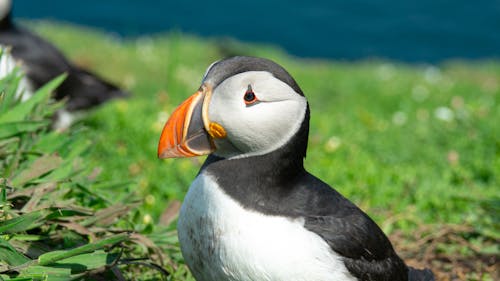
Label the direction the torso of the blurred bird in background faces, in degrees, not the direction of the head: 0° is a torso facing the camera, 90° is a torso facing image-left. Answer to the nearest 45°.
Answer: approximately 90°

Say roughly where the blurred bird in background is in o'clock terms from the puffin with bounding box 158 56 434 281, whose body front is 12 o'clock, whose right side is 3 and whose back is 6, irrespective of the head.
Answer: The blurred bird in background is roughly at 2 o'clock from the puffin.

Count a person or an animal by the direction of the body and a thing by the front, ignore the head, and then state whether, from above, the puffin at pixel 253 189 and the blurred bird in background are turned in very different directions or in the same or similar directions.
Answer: same or similar directions

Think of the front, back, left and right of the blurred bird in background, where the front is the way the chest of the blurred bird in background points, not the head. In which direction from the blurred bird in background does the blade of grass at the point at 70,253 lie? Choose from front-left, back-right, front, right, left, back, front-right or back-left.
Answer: left

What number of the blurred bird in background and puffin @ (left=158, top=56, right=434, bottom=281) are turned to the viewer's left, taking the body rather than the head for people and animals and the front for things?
2

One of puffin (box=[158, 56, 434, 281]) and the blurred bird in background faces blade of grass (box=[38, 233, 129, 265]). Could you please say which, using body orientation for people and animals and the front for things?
the puffin

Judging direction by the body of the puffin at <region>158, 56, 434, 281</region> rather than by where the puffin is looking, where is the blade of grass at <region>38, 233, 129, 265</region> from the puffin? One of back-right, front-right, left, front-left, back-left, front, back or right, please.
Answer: front

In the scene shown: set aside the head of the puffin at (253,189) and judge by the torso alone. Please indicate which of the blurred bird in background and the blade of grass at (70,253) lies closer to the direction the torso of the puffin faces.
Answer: the blade of grass

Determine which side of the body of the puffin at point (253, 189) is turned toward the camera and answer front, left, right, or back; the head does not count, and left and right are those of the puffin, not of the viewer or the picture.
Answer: left
